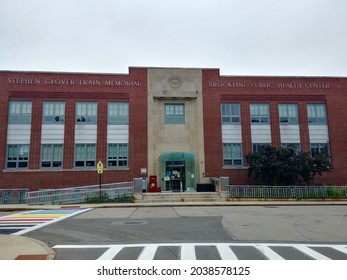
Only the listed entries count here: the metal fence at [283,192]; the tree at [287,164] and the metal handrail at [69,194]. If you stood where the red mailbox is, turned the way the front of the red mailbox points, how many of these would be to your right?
1

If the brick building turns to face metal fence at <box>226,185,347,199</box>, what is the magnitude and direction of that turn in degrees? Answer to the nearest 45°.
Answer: approximately 90° to its left

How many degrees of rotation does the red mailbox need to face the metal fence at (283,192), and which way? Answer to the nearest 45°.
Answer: approximately 90° to its left

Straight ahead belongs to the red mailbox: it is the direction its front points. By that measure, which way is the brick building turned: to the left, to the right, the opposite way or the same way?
the same way

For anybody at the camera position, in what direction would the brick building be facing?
facing the viewer

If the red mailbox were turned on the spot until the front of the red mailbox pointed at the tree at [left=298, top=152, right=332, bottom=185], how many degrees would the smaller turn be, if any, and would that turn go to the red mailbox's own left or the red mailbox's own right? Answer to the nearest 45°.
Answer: approximately 90° to the red mailbox's own left

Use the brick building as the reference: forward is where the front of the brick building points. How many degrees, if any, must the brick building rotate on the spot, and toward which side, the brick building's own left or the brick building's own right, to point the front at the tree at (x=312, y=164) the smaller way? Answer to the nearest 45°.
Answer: approximately 90° to the brick building's own left

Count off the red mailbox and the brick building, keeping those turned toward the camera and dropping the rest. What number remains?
2

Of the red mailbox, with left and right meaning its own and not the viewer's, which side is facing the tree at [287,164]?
left
